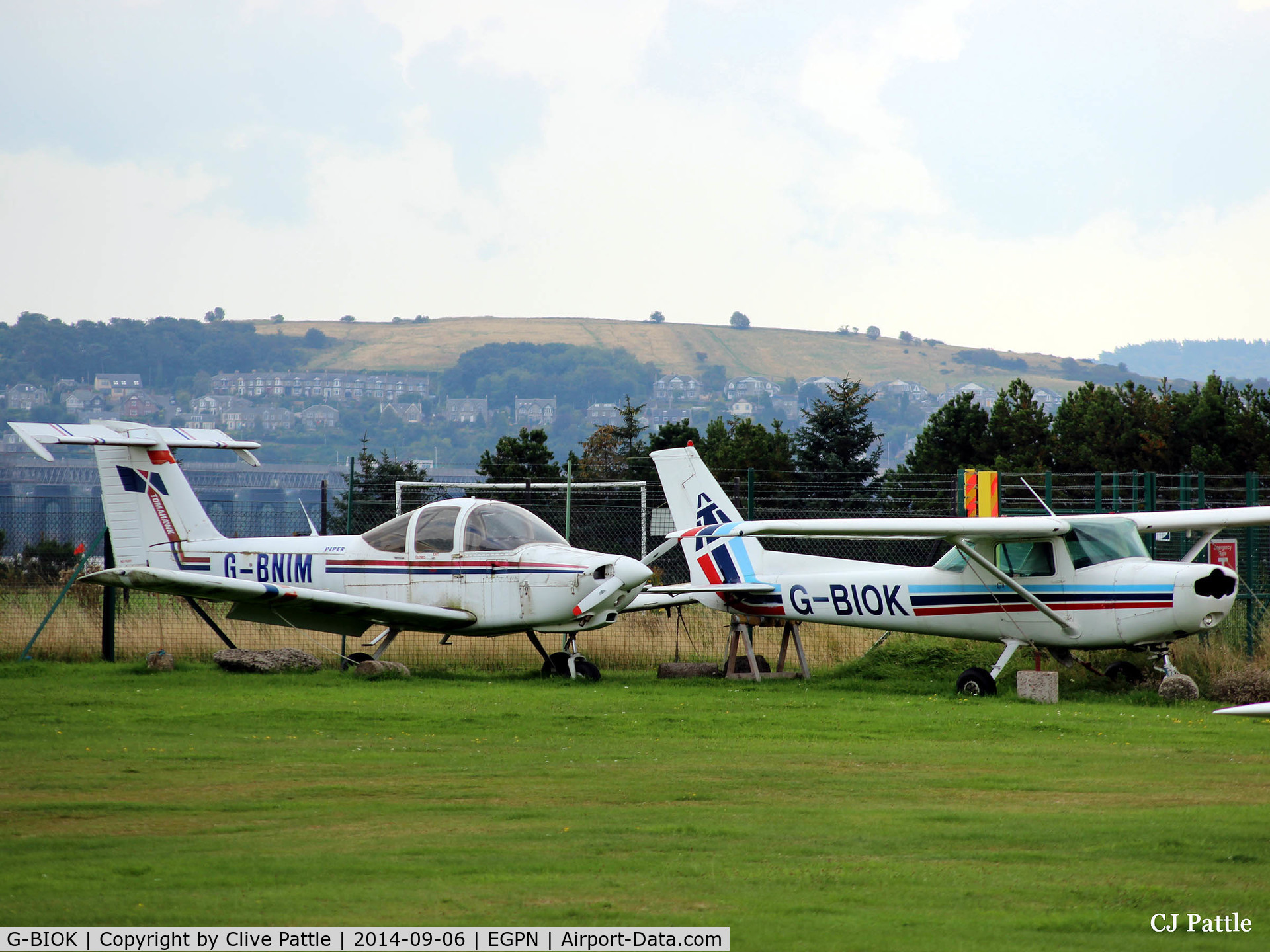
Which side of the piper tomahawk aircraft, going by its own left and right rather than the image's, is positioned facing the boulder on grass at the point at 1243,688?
front

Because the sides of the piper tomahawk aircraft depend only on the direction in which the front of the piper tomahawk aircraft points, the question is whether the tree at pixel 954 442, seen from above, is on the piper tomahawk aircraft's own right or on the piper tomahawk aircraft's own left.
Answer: on the piper tomahawk aircraft's own left

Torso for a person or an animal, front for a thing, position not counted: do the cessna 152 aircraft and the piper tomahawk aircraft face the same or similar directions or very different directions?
same or similar directions

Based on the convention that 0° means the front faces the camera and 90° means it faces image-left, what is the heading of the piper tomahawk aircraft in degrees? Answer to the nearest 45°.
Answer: approximately 315°

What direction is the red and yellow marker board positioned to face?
toward the camera

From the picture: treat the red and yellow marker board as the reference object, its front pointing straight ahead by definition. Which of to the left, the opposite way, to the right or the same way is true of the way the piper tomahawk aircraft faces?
to the left

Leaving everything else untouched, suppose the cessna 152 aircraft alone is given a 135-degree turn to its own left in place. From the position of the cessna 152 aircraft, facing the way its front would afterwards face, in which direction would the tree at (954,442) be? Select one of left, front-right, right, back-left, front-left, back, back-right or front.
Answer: front

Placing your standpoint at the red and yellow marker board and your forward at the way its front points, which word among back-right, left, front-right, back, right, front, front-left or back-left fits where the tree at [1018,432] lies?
back

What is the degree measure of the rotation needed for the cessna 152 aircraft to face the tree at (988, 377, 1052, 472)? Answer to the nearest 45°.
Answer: approximately 135° to its left

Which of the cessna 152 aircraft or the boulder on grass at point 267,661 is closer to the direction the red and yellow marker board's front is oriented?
the cessna 152 aircraft

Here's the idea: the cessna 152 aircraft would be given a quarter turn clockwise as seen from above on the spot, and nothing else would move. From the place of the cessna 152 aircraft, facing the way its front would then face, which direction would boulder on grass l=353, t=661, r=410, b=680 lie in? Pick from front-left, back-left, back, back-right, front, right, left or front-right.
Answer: front-right
